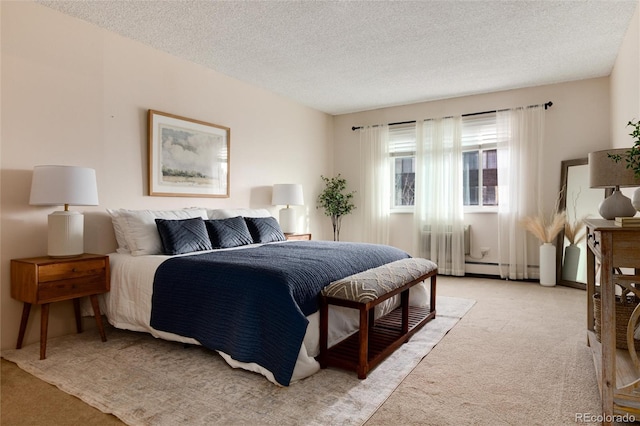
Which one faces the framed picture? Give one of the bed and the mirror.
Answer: the mirror

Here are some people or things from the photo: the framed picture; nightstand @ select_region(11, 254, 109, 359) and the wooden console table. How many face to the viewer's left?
1

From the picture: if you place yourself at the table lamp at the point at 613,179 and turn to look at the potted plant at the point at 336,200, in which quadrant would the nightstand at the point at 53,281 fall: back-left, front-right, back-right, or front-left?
front-left

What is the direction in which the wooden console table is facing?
to the viewer's left

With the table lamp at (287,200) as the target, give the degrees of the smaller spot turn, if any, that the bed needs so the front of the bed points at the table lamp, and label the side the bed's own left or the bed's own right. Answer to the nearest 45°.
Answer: approximately 135° to the bed's own left

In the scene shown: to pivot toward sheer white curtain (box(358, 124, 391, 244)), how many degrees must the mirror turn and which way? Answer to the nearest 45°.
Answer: approximately 45° to its right

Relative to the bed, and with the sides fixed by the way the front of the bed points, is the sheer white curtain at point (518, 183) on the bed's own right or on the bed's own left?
on the bed's own left

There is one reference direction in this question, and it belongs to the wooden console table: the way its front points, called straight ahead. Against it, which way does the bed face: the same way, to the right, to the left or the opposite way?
the opposite way

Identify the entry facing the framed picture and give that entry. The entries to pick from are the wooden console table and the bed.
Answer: the wooden console table

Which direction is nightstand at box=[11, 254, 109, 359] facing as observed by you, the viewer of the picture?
facing the viewer and to the right of the viewer

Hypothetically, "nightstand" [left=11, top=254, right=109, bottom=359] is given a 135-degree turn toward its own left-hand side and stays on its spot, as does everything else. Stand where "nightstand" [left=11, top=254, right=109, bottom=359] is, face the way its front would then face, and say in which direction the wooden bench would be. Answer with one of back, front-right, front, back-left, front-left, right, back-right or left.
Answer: back-right

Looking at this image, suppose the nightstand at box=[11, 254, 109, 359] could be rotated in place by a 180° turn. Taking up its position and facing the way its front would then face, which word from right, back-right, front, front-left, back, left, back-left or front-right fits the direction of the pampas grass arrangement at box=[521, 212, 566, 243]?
back-right

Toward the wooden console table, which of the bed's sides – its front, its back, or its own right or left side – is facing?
front

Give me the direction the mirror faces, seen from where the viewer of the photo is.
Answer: facing the viewer and to the left of the viewer

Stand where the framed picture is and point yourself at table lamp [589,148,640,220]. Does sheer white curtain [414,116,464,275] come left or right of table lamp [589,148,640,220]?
left

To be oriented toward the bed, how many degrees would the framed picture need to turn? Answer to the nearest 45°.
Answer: approximately 45° to its right

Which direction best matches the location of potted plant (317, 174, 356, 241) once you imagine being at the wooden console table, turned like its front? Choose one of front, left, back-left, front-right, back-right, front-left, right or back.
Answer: front-right

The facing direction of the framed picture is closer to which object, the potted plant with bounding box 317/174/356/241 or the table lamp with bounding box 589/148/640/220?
the table lamp

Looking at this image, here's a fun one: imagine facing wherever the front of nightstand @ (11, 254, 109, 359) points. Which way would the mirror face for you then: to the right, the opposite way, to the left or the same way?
the opposite way
